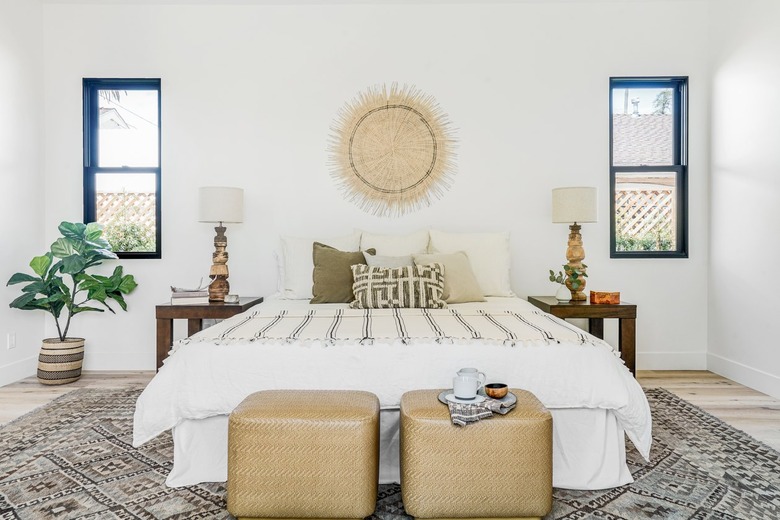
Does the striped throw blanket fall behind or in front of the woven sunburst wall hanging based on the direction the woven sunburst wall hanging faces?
in front

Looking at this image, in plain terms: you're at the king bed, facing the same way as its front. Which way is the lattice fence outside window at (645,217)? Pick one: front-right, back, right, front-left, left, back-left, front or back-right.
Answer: back-left

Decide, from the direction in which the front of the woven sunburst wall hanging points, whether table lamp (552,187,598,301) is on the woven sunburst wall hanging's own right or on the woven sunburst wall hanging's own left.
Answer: on the woven sunburst wall hanging's own left

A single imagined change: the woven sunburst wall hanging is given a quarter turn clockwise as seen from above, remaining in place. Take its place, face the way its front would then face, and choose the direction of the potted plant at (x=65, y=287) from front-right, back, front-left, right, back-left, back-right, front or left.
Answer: front

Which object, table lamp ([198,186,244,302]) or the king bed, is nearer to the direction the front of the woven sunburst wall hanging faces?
the king bed

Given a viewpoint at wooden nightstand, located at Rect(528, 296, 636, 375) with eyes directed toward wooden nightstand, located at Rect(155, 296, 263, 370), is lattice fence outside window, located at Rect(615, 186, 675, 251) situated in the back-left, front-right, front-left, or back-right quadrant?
back-right

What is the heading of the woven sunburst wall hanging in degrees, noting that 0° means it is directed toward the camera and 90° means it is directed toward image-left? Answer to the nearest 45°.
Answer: approximately 0°

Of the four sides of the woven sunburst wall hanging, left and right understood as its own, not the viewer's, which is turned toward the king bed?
front

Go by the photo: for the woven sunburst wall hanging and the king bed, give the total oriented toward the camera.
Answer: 2

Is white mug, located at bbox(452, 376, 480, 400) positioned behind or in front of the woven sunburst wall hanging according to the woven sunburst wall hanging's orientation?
in front

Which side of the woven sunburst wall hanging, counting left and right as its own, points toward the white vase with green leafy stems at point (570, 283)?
left
